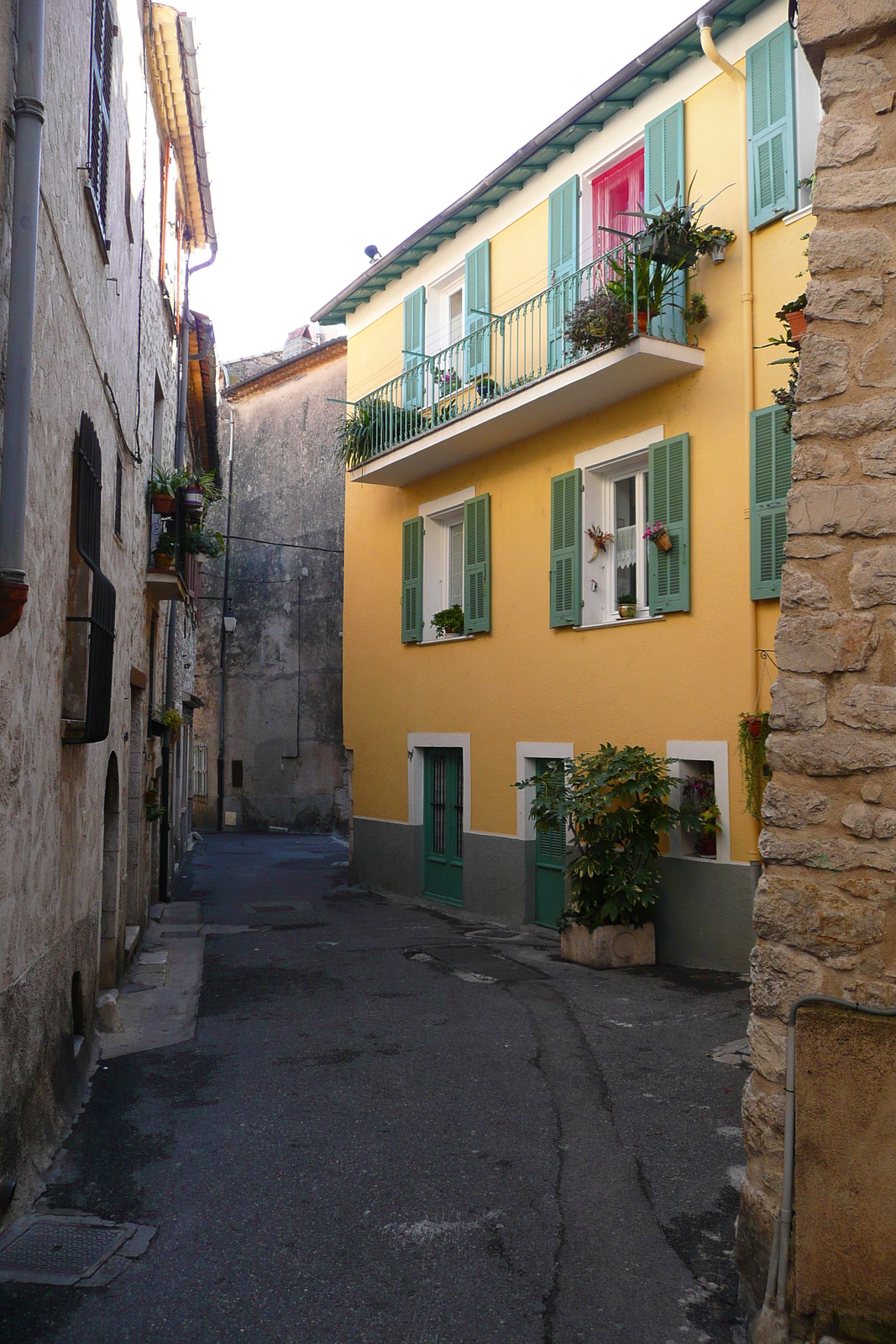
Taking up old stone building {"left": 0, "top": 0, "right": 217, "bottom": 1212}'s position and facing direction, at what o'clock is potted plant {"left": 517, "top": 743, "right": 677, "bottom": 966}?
The potted plant is roughly at 11 o'clock from the old stone building.

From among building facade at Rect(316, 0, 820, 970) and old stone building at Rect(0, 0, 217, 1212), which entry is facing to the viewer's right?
the old stone building

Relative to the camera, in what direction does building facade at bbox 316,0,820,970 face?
facing the viewer and to the left of the viewer

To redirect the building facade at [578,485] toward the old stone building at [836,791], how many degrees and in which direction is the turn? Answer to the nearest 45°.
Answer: approximately 45° to its left

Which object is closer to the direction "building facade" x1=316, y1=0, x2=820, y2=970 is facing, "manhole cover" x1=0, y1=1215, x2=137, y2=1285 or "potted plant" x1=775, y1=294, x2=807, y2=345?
the manhole cover

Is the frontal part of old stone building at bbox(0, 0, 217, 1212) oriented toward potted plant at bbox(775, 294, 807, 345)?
yes

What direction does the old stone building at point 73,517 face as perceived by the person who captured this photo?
facing to the right of the viewer

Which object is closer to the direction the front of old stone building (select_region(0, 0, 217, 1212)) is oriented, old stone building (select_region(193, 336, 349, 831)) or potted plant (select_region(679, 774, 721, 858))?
the potted plant

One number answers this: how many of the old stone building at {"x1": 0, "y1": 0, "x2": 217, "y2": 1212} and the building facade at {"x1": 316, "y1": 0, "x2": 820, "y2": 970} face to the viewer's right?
1

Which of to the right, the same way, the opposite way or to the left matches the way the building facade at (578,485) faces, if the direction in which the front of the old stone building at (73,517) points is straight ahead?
the opposite way

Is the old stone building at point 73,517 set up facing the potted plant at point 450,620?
no
